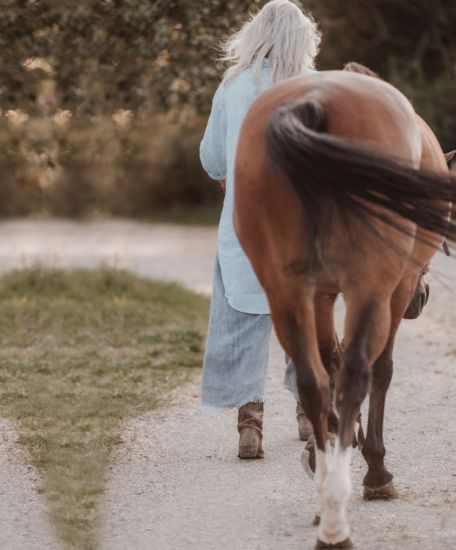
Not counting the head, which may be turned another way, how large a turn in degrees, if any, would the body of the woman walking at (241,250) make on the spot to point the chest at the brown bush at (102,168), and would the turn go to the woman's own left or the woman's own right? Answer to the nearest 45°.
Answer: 0° — they already face it

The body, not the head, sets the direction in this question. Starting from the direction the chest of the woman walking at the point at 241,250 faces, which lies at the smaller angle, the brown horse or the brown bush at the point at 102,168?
the brown bush

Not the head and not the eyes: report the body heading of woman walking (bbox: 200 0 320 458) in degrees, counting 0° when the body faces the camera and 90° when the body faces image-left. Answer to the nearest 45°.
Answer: approximately 180°
